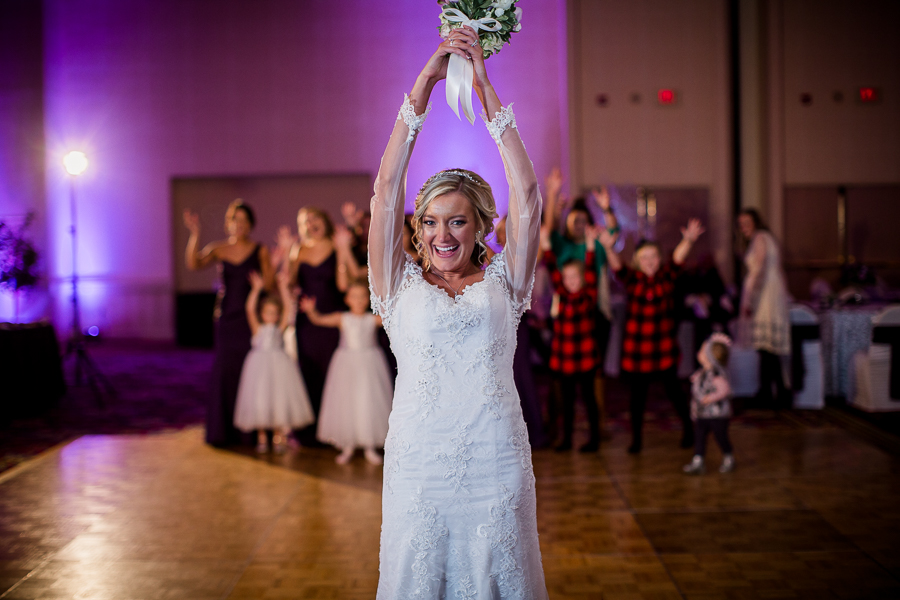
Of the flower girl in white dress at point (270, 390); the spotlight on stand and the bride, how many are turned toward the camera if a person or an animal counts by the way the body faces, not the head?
3

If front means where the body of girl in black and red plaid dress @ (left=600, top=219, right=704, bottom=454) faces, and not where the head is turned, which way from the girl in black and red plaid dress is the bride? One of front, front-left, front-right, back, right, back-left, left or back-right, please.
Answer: front

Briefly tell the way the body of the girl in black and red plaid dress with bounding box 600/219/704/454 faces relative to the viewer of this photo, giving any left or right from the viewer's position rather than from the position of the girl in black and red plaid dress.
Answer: facing the viewer

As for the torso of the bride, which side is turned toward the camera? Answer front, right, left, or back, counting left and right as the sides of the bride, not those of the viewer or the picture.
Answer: front

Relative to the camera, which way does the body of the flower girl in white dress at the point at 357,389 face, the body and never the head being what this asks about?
toward the camera
